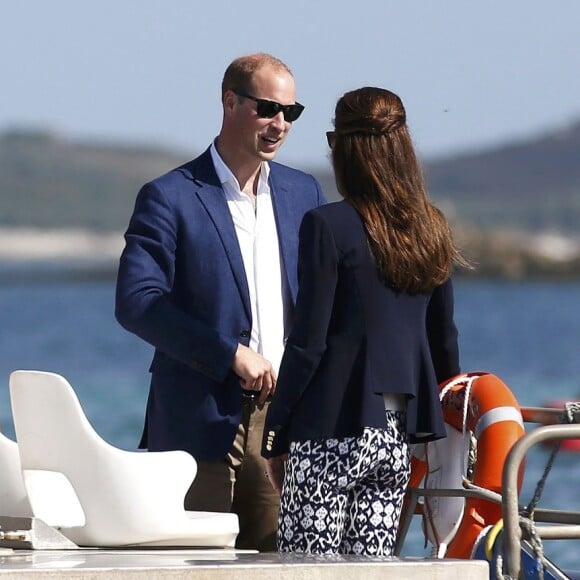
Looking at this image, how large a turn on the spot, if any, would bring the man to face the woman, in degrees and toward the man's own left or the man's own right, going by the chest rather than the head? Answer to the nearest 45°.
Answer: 0° — they already face them

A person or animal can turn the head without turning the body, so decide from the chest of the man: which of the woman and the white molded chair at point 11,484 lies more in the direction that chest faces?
the woman

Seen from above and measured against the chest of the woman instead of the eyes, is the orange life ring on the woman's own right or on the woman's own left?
on the woman's own right

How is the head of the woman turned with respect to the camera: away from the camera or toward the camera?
away from the camera

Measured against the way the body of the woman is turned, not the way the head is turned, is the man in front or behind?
in front

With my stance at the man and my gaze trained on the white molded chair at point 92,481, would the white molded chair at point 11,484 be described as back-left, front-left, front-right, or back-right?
front-right

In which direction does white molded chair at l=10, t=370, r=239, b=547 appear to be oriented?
to the viewer's right

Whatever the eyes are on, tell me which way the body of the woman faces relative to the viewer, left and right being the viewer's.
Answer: facing away from the viewer and to the left of the viewer

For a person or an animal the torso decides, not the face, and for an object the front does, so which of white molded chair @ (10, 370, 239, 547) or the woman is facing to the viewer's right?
the white molded chair

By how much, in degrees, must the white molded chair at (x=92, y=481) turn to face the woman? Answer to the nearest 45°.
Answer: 0° — it already faces them

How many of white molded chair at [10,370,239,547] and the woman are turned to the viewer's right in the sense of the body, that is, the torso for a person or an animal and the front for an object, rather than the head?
1

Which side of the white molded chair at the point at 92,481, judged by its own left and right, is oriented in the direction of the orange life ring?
front

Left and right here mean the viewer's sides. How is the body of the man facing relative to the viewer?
facing the viewer and to the right of the viewer

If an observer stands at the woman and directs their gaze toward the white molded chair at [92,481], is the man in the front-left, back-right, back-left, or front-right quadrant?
front-right
